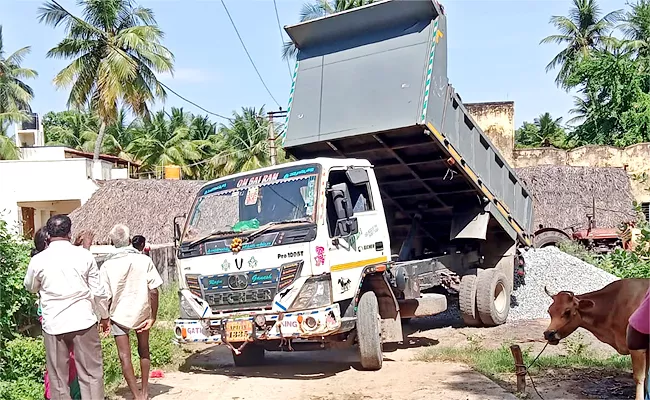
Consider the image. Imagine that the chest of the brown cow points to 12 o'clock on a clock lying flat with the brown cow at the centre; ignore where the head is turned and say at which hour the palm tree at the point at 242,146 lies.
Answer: The palm tree is roughly at 2 o'clock from the brown cow.

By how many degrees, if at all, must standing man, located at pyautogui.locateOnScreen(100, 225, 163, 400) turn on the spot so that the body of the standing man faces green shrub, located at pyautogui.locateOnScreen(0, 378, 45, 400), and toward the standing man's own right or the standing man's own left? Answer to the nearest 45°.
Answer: approximately 90° to the standing man's own left

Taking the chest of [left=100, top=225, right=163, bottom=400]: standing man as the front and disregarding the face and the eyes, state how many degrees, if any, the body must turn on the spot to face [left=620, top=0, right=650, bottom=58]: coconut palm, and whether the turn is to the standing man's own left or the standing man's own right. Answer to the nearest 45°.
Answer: approximately 45° to the standing man's own right

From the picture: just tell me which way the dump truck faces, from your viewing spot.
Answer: facing the viewer and to the left of the viewer

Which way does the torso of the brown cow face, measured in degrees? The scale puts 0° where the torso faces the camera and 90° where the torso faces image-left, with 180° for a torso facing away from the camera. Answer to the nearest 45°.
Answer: approximately 90°

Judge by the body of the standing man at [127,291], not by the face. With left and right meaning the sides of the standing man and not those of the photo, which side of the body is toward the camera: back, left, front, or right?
back

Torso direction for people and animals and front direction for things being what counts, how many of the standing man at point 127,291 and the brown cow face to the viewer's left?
1

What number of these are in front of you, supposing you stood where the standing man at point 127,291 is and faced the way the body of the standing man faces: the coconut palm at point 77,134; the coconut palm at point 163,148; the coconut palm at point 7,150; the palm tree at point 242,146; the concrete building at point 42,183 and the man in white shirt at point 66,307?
5

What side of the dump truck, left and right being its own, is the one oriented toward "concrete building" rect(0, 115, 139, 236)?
right

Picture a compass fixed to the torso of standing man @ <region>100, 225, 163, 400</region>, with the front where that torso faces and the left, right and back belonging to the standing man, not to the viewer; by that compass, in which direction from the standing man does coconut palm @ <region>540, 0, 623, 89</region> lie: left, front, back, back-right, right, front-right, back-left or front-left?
front-right

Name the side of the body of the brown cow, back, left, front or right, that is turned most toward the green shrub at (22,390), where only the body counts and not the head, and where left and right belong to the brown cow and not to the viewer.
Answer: front

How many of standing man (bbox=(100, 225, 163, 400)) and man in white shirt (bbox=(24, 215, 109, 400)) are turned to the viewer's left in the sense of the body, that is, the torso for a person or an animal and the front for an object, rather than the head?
0

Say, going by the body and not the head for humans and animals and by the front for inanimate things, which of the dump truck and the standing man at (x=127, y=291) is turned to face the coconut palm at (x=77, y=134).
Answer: the standing man

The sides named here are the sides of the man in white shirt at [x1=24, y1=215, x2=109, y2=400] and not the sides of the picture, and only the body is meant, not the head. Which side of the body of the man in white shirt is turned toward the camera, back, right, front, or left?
back

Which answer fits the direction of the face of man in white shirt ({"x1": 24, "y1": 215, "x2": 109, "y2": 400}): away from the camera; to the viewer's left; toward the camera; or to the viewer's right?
away from the camera
